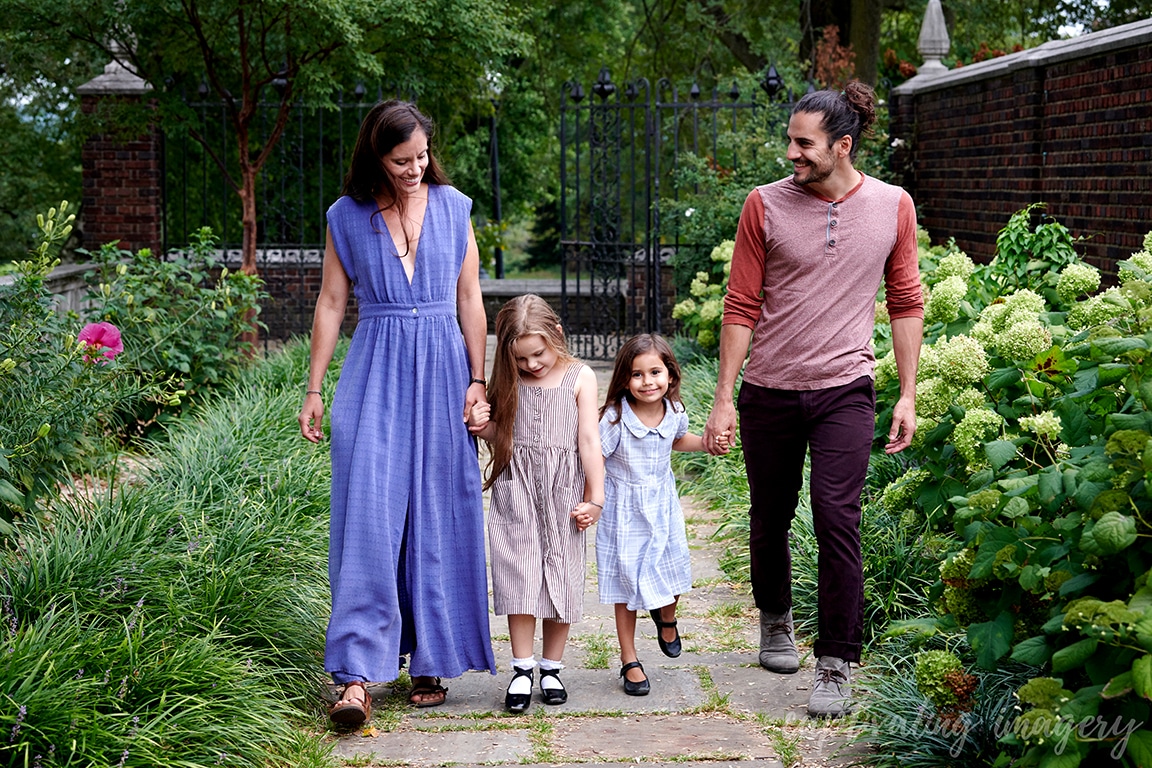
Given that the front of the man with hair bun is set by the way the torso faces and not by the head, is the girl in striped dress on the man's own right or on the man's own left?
on the man's own right

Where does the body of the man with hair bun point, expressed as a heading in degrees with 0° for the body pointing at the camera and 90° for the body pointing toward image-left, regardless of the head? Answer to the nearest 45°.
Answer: approximately 0°

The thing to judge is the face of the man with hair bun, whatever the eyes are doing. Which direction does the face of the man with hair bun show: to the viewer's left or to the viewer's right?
to the viewer's left

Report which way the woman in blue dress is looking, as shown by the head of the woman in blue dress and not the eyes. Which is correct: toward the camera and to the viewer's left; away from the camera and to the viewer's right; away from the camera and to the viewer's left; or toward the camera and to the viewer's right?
toward the camera and to the viewer's right
